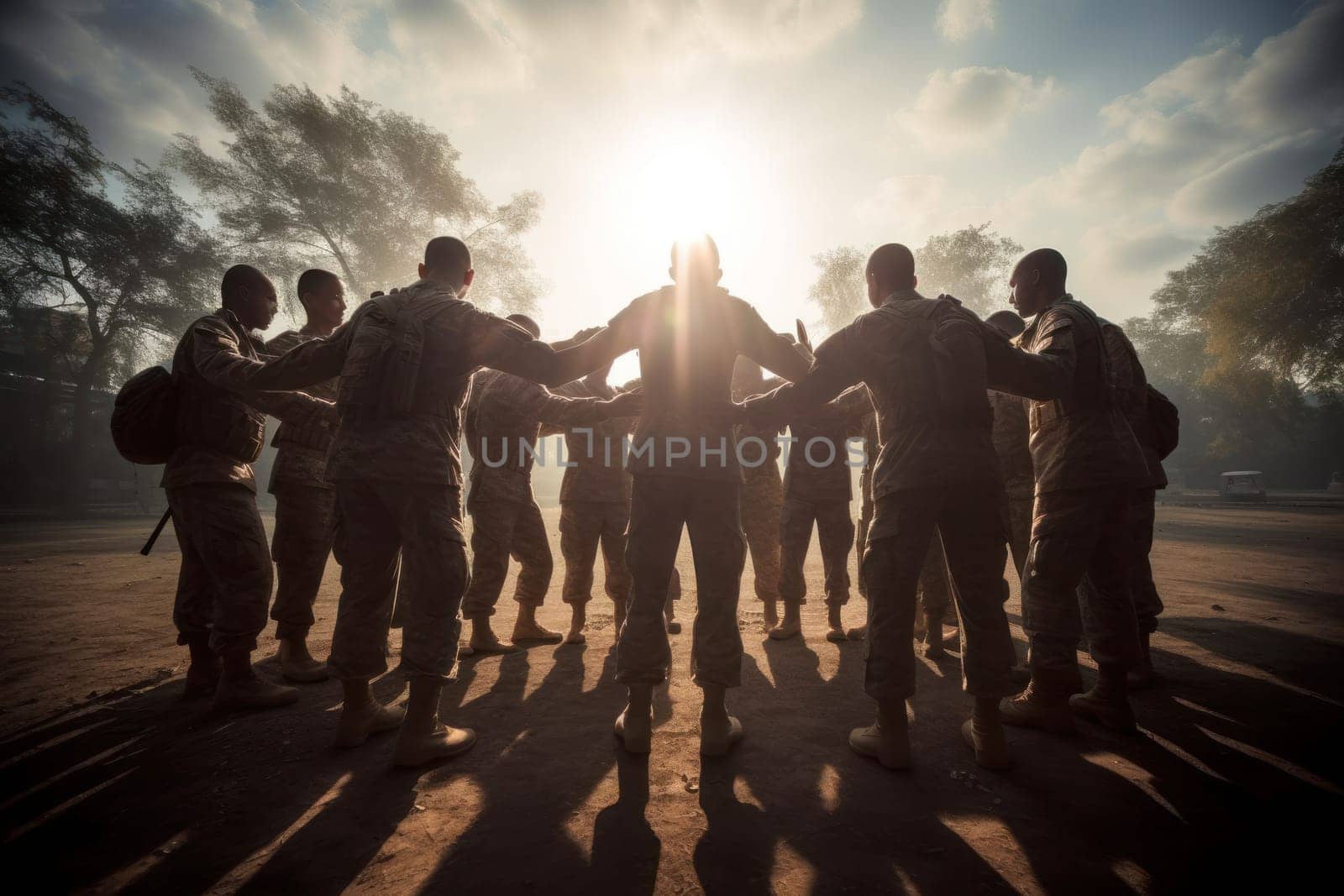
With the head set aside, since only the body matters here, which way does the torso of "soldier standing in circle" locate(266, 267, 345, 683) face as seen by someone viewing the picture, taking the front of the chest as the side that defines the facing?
to the viewer's right

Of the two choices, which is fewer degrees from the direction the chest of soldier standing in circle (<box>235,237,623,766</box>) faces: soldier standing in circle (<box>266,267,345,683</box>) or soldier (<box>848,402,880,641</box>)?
the soldier

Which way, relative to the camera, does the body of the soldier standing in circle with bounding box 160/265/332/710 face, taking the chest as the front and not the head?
to the viewer's right

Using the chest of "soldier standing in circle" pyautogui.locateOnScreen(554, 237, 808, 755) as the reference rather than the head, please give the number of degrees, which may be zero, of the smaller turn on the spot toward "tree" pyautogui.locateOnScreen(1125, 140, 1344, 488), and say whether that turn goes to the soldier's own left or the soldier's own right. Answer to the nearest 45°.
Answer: approximately 45° to the soldier's own right

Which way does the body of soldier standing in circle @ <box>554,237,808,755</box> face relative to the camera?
away from the camera

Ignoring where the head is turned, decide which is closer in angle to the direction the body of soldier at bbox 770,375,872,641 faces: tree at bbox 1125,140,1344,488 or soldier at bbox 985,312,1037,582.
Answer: the soldier

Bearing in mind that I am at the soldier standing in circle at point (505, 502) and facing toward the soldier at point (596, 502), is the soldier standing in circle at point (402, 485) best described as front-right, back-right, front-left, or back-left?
back-right

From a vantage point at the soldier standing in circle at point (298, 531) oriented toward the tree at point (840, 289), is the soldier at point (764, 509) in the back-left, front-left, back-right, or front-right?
front-right

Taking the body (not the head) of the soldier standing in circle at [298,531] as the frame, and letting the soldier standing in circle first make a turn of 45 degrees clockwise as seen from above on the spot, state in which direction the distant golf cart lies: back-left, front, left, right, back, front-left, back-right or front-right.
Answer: front-left

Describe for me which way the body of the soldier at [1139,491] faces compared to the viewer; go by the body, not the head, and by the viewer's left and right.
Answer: facing to the left of the viewer

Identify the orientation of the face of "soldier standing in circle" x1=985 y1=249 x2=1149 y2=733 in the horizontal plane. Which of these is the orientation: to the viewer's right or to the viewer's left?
to the viewer's left

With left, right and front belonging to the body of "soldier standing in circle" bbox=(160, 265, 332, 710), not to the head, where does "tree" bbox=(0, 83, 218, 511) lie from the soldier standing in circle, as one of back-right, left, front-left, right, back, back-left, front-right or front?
left

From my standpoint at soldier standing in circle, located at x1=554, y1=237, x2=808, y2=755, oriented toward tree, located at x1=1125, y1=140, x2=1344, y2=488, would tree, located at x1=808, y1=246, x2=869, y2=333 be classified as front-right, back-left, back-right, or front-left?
front-left

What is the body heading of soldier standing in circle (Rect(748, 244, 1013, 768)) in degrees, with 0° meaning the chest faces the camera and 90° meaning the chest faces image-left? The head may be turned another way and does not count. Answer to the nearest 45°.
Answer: approximately 135°

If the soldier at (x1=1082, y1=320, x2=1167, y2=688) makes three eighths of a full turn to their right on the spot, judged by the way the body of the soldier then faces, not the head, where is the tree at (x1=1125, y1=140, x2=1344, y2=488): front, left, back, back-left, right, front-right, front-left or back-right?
front-left

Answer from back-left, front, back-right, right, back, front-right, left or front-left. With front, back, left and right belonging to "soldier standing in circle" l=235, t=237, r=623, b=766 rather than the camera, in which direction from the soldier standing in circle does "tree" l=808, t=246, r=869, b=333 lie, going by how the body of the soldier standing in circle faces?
front

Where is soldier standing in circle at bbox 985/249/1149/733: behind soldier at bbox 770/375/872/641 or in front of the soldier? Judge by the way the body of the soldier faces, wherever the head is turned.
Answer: in front

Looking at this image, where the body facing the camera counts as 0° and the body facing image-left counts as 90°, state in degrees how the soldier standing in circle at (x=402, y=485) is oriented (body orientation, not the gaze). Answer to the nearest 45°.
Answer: approximately 225°

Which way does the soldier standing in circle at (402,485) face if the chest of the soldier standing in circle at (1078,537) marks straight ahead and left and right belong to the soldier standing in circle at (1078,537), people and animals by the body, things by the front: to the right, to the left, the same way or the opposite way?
to the right

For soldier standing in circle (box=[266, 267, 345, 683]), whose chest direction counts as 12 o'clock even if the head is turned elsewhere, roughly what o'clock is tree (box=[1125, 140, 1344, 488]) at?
The tree is roughly at 12 o'clock from the soldier standing in circle.
